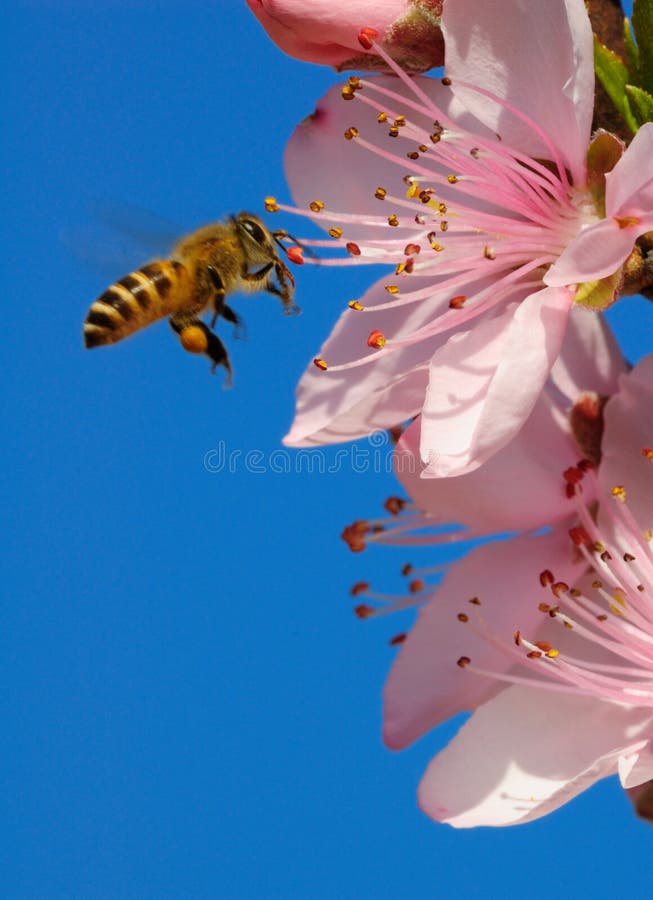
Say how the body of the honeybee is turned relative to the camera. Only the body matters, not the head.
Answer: to the viewer's right
